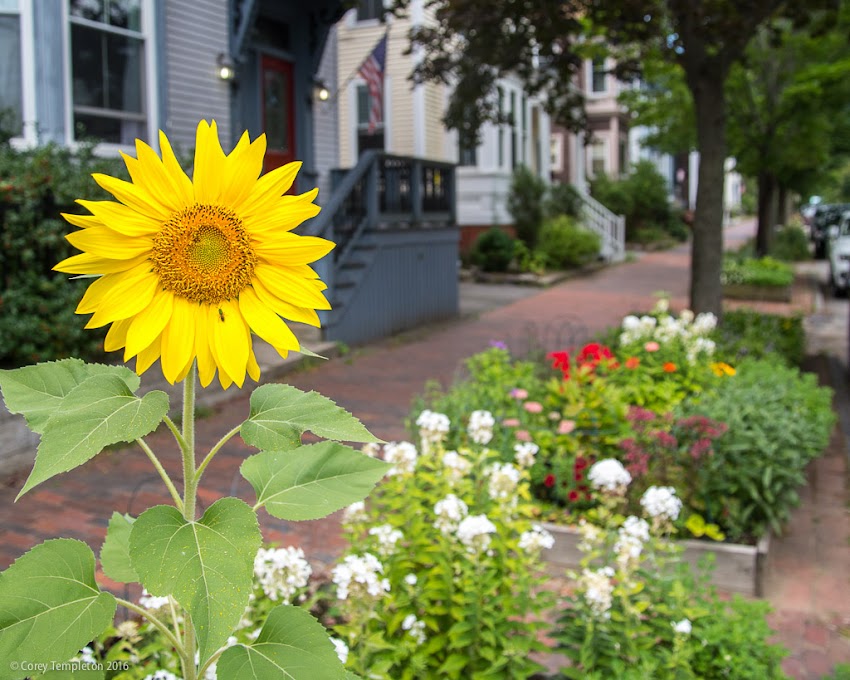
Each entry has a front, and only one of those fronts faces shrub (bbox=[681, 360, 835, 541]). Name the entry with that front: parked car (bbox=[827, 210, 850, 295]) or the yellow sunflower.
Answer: the parked car

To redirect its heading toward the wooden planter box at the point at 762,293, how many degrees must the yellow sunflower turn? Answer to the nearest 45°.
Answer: approximately 135° to its left

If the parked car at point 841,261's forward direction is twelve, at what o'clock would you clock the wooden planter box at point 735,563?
The wooden planter box is roughly at 12 o'clock from the parked car.

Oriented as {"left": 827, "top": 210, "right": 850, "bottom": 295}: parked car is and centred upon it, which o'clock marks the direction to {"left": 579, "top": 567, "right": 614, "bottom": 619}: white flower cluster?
The white flower cluster is roughly at 12 o'clock from the parked car.

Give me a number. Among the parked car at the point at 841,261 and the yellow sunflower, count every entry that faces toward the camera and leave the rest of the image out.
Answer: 2

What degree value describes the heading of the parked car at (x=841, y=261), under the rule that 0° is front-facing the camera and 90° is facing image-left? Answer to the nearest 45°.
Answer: approximately 0°

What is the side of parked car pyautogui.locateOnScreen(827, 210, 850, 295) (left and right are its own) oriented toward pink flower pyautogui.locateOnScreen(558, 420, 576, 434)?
front

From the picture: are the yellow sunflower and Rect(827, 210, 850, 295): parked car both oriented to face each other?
no

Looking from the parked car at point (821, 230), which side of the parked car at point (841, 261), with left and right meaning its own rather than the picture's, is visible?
back

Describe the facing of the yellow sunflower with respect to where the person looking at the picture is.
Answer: facing the viewer

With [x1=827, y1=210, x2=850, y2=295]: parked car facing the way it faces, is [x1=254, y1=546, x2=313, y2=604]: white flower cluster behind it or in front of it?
in front

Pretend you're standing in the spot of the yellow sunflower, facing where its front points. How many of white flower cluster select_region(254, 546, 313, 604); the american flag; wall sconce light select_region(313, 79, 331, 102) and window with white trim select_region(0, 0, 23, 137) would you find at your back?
4

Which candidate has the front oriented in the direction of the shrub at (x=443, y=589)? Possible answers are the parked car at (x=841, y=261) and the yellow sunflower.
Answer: the parked car

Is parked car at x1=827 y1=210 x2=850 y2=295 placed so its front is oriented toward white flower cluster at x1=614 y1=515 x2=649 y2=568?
yes

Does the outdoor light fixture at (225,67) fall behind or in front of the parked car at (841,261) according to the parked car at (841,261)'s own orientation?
in front

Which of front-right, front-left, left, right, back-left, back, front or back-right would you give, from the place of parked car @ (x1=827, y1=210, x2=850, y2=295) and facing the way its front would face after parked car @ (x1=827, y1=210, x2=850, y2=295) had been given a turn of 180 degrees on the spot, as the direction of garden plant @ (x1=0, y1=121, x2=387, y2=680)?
back

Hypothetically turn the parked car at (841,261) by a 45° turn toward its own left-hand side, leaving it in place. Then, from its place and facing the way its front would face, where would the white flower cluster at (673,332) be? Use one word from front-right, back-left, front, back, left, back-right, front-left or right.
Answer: front-right

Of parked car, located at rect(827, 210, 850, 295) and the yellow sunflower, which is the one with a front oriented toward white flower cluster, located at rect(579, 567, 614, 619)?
the parked car
